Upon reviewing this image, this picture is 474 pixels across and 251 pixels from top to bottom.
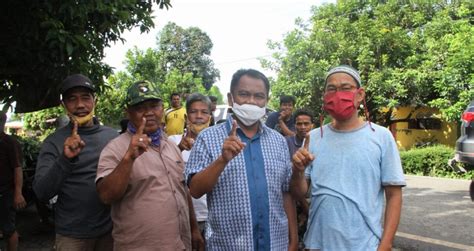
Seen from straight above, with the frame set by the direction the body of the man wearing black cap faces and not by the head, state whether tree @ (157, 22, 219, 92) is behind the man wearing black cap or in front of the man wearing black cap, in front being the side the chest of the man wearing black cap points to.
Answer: behind

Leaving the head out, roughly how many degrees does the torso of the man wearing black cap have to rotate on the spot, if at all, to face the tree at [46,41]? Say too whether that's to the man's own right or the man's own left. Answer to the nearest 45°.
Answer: approximately 180°

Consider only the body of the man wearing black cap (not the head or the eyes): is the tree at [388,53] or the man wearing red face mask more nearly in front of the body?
the man wearing red face mask

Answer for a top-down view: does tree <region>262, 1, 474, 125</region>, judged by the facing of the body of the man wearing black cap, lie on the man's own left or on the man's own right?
on the man's own left

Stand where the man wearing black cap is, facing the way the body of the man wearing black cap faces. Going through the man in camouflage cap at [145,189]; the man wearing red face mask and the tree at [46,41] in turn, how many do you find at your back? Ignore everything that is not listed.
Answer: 1

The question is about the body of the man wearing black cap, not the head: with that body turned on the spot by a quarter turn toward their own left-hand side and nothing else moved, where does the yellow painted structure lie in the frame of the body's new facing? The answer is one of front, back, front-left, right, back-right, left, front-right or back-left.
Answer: front-left

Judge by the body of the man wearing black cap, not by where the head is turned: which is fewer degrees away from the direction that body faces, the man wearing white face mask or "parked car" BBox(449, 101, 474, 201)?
the man wearing white face mask

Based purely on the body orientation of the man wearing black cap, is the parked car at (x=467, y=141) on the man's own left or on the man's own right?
on the man's own left

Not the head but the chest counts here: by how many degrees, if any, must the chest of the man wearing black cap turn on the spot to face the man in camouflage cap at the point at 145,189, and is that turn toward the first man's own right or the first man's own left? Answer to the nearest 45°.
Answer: approximately 45° to the first man's own left

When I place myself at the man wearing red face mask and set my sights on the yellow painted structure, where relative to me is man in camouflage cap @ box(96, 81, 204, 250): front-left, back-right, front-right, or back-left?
back-left

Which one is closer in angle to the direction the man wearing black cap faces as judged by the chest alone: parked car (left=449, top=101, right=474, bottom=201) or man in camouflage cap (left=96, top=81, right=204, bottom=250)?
the man in camouflage cap

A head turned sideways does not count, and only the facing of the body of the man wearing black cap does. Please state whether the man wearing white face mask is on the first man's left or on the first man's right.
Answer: on the first man's left

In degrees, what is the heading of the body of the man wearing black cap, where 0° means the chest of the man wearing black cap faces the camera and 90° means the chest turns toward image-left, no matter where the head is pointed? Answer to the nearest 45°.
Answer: approximately 0°
